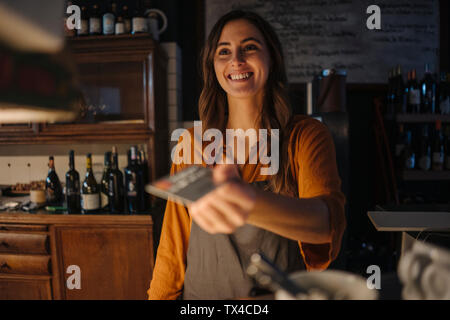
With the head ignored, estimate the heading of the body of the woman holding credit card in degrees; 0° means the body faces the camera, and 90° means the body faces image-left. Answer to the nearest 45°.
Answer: approximately 0°

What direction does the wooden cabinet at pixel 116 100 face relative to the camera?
toward the camera

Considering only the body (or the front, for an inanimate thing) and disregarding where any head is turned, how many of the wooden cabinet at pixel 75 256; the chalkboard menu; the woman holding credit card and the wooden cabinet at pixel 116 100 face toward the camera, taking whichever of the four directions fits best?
4

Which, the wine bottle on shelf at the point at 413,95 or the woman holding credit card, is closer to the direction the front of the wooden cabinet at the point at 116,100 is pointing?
the woman holding credit card

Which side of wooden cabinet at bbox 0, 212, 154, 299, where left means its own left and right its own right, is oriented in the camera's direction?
front

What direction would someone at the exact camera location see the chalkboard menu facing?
facing the viewer
